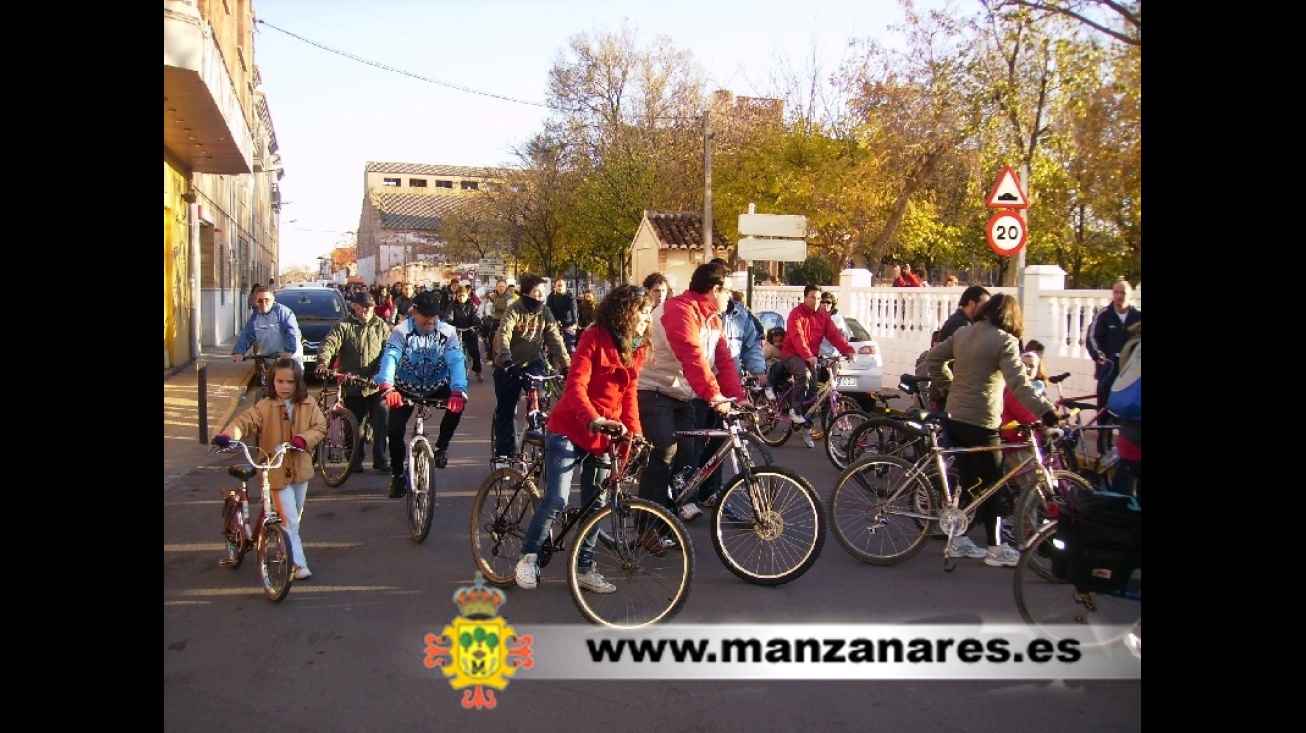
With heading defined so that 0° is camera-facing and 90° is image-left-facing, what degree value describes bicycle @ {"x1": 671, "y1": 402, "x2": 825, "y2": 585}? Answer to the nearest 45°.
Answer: approximately 315°

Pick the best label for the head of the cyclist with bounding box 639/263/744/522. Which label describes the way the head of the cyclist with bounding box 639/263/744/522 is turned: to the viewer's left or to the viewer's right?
to the viewer's right

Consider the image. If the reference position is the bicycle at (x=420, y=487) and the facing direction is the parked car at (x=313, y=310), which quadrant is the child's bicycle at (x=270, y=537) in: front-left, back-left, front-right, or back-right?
back-left

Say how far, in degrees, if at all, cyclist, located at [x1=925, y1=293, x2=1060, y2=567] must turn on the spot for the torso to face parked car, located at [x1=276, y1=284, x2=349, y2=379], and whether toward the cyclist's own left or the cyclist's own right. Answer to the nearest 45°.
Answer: approximately 90° to the cyclist's own left

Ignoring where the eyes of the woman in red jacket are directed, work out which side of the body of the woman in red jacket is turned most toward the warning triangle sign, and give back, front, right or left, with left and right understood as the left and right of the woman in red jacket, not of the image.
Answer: left

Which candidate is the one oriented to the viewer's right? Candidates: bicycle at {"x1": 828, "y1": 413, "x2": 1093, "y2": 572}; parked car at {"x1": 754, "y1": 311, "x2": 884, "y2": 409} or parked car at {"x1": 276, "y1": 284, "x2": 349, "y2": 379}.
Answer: the bicycle

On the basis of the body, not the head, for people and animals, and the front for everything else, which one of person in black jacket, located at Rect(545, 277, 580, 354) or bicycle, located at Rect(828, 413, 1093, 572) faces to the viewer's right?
the bicycle

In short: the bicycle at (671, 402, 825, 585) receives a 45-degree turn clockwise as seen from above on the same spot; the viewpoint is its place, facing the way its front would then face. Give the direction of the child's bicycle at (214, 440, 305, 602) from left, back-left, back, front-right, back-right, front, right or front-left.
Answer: right

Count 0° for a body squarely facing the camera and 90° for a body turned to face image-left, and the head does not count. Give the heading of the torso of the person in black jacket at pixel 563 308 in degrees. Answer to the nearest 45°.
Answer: approximately 0°
